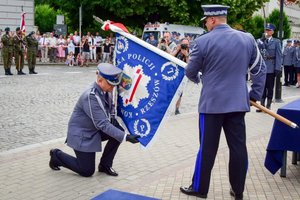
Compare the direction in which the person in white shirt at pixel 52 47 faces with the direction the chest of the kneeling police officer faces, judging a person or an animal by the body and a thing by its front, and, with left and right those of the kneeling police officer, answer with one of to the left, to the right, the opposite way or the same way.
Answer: to the right

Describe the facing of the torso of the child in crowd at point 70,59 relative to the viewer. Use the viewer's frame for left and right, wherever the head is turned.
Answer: facing the viewer

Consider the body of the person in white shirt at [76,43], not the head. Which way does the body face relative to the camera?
toward the camera

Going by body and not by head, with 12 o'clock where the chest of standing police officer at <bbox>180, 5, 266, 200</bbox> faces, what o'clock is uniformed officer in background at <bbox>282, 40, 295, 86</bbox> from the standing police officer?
The uniformed officer in background is roughly at 2 o'clock from the standing police officer.

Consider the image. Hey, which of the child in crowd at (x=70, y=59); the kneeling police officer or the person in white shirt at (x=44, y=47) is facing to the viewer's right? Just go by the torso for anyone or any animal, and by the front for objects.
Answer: the kneeling police officer

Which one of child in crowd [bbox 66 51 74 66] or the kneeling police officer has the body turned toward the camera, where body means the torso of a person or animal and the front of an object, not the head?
the child in crowd

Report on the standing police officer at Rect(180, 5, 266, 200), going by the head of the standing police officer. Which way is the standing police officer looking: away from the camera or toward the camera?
away from the camera

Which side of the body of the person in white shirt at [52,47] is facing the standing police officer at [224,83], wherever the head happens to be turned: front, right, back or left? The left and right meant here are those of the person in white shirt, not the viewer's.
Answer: front

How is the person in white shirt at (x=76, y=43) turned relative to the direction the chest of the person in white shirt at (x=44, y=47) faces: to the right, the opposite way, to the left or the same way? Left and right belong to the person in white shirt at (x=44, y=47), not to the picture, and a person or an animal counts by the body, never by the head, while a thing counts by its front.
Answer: the same way

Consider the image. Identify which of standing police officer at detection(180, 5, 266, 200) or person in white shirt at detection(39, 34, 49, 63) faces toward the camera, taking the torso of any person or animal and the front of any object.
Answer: the person in white shirt

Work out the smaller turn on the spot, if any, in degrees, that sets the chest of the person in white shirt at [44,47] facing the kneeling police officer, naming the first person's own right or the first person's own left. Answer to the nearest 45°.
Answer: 0° — they already face them

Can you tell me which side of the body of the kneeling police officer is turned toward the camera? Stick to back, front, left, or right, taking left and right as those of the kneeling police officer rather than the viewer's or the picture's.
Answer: right

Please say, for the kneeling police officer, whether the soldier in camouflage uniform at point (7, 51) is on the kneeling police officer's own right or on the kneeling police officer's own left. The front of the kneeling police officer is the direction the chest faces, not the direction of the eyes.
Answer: on the kneeling police officer's own left

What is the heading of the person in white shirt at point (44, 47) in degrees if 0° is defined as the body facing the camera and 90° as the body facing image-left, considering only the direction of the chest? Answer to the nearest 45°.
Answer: approximately 0°

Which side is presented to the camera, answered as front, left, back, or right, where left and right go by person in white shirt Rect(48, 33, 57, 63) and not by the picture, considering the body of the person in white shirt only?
front

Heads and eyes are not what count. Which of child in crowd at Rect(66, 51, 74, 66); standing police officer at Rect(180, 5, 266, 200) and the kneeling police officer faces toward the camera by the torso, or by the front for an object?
the child in crowd

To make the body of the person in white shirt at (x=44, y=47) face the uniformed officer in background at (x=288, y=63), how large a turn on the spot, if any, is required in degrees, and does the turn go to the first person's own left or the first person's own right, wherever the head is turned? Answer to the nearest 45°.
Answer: approximately 45° to the first person's own left
